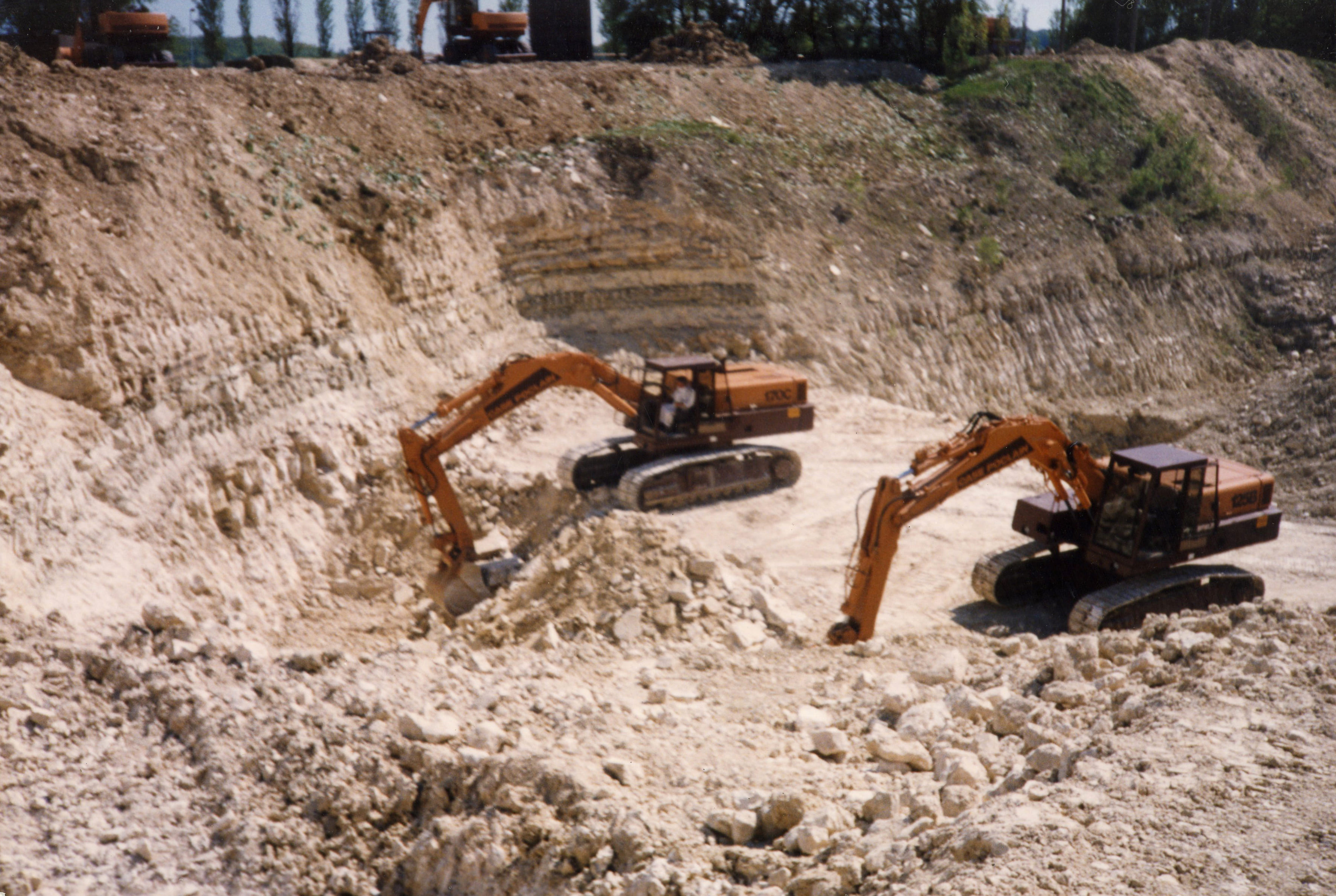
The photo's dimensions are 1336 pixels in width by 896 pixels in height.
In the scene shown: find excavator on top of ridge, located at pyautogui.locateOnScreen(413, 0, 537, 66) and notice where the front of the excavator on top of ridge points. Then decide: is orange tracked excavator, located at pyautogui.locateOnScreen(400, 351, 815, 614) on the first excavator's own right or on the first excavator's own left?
on the first excavator's own left

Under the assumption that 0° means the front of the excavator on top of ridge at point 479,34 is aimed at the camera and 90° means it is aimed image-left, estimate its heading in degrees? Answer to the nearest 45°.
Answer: approximately 90°

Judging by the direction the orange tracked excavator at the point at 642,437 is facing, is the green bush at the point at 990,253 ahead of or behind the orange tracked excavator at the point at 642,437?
behind

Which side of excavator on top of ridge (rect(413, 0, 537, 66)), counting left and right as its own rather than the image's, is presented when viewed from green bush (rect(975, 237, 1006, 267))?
back

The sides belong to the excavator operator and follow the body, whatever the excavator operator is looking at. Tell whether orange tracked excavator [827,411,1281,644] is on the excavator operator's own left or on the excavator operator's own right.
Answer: on the excavator operator's own left

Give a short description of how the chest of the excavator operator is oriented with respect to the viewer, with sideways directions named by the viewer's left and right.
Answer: facing the viewer and to the left of the viewer

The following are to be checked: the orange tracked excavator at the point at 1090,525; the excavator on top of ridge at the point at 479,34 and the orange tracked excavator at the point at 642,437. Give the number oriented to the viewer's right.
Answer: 0

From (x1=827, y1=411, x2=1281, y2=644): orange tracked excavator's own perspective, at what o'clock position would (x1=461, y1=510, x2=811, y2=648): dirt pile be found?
The dirt pile is roughly at 1 o'clock from the orange tracked excavator.

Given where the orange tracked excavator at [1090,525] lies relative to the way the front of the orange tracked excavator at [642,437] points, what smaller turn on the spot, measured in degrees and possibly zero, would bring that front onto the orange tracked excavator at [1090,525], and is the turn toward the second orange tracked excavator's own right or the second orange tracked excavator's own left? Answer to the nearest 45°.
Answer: approximately 90° to the second orange tracked excavator's own left
